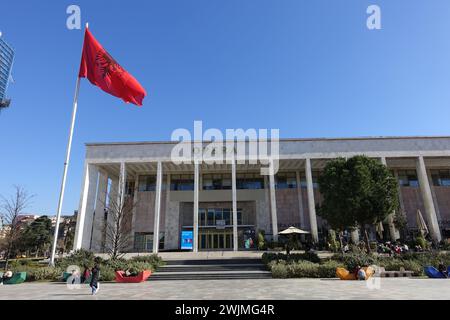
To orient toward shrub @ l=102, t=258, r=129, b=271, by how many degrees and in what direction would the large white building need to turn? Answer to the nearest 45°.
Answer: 0° — it already faces it

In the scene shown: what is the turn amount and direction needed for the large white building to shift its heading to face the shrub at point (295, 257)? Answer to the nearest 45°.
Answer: approximately 45° to its left

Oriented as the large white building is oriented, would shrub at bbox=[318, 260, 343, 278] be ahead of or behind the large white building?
ahead

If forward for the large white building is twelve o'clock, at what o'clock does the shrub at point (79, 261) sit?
The shrub is roughly at 1 o'clock from the large white building.

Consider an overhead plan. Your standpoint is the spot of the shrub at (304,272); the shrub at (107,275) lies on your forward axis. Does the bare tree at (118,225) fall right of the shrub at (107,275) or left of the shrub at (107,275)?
right

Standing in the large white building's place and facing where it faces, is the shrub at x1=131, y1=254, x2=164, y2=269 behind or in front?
in front

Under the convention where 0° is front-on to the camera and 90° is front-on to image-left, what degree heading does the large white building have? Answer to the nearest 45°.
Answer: approximately 0°

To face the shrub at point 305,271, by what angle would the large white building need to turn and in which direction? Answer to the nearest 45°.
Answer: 0° — it already faces it

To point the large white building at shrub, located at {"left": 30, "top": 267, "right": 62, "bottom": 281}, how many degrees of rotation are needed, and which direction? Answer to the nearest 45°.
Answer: approximately 45° to its right
